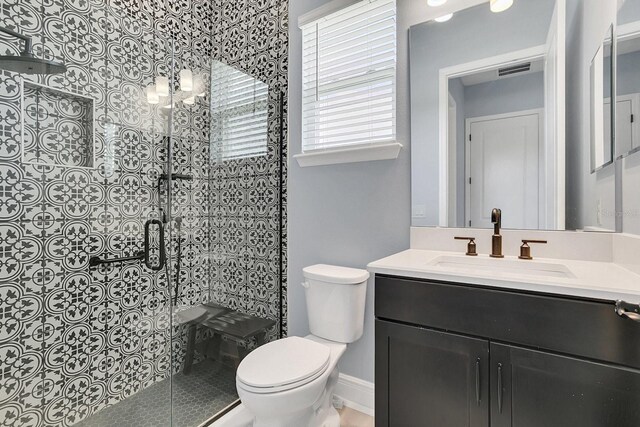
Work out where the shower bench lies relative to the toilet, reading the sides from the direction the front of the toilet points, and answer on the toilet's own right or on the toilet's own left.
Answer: on the toilet's own right

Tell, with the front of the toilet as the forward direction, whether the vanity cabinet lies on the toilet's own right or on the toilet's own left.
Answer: on the toilet's own left

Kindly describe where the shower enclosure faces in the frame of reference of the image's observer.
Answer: facing the viewer and to the right of the viewer

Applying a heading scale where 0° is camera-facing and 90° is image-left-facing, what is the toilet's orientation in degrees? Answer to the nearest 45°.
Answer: approximately 45°

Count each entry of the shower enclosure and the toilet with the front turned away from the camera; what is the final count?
0

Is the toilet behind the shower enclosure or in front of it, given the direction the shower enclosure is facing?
in front

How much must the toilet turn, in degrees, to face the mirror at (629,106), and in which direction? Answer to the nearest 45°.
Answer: approximately 135° to its left
